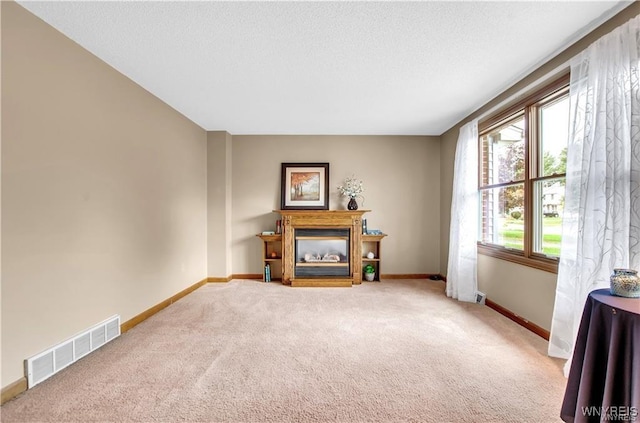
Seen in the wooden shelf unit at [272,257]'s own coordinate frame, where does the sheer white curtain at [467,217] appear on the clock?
The sheer white curtain is roughly at 10 o'clock from the wooden shelf unit.

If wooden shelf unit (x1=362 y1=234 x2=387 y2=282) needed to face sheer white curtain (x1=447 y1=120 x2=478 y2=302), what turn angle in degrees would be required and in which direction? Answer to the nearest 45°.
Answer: approximately 45° to its left

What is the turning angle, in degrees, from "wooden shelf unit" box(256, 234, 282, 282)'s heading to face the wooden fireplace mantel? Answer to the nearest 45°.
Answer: approximately 45° to its left

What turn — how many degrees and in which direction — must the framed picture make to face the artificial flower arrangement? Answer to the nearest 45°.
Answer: approximately 90° to its left

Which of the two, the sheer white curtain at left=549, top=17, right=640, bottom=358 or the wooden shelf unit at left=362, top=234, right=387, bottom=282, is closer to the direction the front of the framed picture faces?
the sheer white curtain

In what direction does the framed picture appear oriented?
toward the camera

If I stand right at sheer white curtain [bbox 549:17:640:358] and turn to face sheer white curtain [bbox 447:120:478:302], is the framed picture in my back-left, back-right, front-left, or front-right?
front-left

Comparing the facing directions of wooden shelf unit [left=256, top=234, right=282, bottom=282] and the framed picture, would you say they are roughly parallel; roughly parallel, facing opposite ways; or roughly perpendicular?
roughly parallel

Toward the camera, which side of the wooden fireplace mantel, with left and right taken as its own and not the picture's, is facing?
front

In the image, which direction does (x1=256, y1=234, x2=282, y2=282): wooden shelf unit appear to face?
toward the camera

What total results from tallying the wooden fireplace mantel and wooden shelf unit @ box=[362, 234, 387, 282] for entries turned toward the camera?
2

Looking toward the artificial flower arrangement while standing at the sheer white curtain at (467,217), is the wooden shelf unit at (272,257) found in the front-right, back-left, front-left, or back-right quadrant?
front-left

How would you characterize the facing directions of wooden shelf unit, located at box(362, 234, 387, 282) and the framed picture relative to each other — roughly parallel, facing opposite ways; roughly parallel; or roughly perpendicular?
roughly parallel

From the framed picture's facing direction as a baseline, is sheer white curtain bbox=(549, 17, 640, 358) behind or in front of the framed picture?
in front

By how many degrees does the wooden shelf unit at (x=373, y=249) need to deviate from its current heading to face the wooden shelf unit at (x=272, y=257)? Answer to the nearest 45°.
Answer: approximately 90° to its right

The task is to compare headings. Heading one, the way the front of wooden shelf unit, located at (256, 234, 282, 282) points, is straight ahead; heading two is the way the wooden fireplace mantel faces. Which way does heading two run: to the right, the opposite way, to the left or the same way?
the same way
